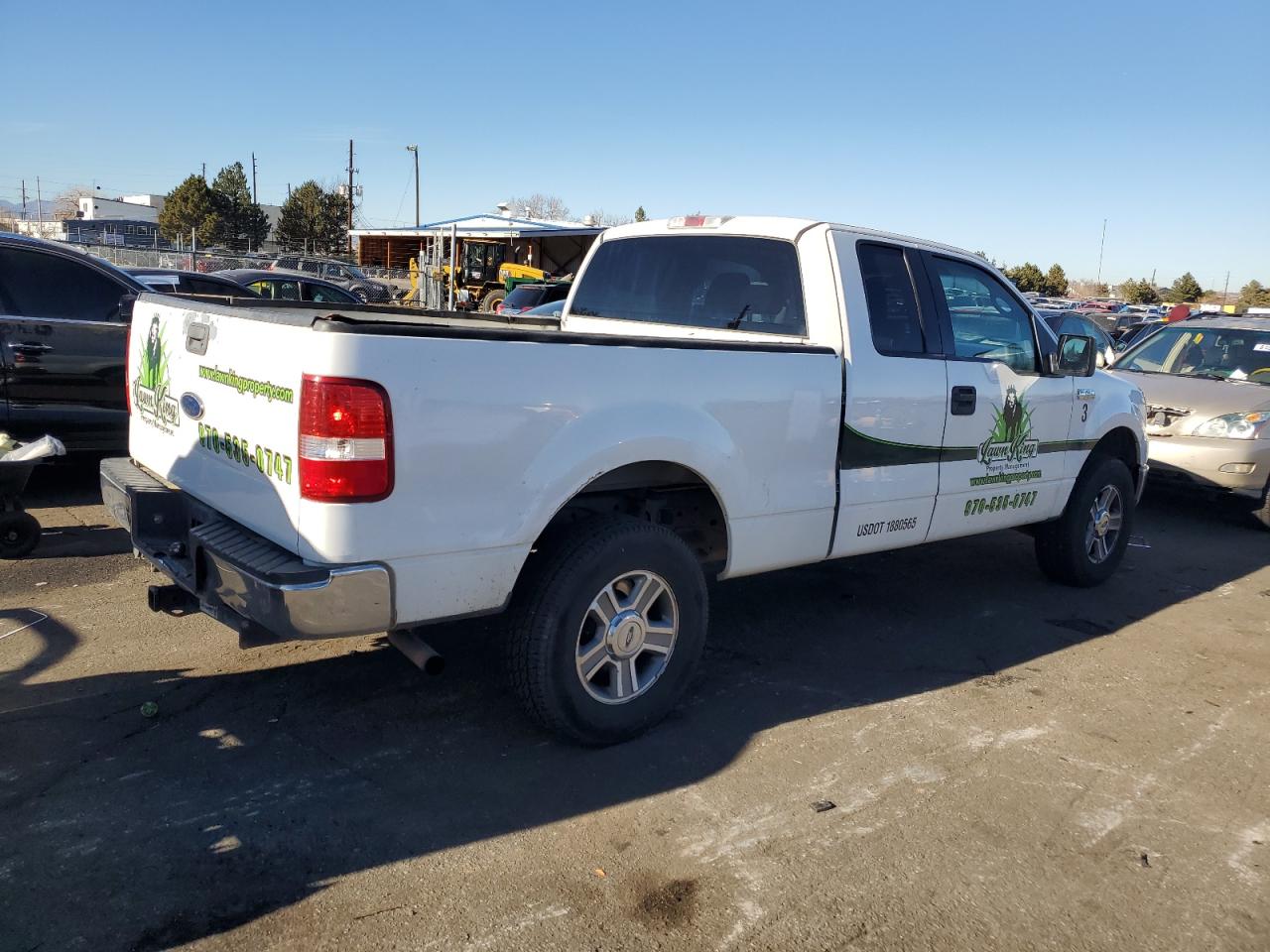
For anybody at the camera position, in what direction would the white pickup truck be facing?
facing away from the viewer and to the right of the viewer

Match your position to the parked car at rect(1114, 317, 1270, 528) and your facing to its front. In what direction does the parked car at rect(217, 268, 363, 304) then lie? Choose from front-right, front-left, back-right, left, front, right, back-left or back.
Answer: front-right

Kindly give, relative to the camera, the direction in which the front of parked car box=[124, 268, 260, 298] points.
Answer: facing to the right of the viewer

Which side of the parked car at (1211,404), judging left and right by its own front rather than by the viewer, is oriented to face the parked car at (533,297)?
right

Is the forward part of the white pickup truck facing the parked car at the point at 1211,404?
yes

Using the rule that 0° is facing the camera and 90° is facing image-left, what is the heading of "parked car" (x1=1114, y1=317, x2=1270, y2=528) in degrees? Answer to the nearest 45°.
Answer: approximately 45°

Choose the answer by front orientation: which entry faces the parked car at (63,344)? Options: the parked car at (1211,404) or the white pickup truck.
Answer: the parked car at (1211,404)

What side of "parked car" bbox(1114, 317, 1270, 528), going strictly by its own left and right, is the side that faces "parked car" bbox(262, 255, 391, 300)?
right

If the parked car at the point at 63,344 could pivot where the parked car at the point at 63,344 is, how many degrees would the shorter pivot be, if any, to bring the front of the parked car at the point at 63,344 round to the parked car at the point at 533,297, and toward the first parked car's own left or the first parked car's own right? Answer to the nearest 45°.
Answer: approximately 45° to the first parked car's own left

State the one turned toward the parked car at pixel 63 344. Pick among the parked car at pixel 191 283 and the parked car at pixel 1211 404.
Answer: the parked car at pixel 1211 404

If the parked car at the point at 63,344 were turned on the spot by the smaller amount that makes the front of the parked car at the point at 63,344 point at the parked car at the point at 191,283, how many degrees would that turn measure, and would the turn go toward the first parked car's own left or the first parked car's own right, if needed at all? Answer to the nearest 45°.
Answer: approximately 90° to the first parked car's own left

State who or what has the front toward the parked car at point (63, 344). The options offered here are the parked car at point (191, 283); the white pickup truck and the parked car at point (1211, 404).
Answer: the parked car at point (1211, 404)

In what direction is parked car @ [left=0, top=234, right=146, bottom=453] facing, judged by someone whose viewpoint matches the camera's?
facing to the right of the viewer

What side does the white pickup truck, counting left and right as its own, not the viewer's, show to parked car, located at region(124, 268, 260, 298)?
left
